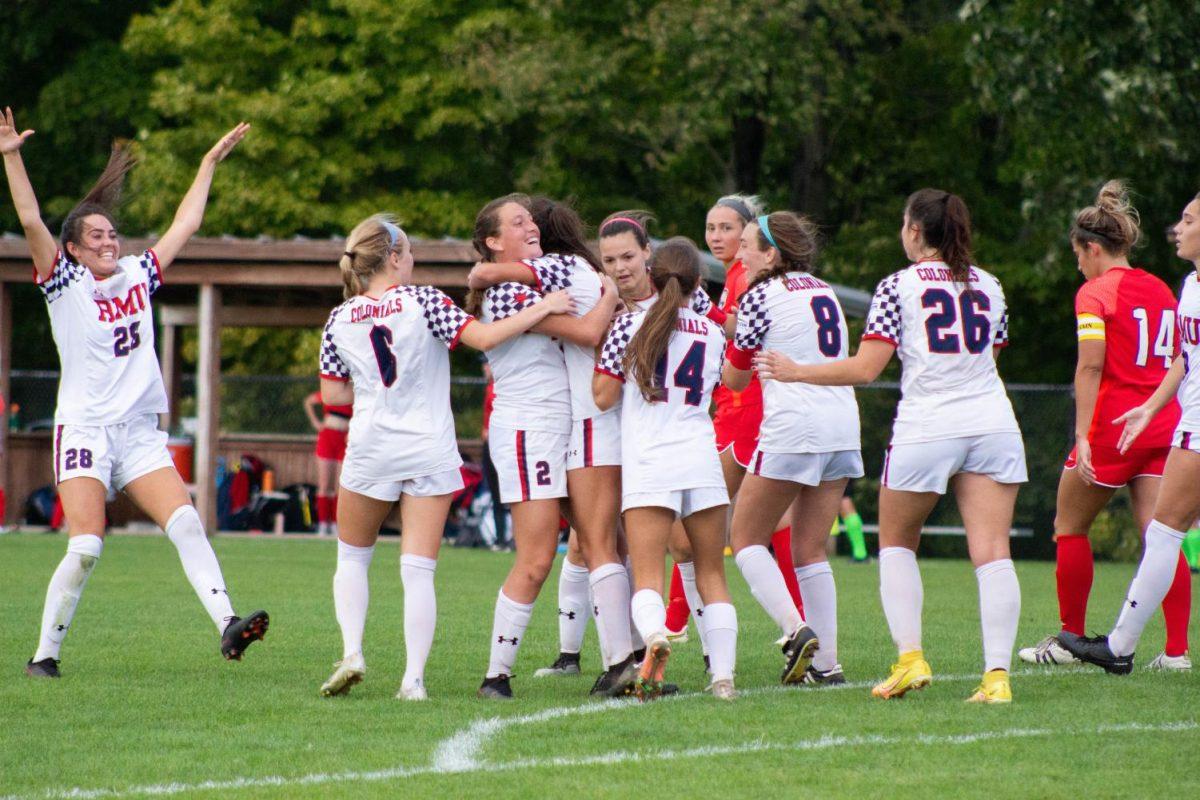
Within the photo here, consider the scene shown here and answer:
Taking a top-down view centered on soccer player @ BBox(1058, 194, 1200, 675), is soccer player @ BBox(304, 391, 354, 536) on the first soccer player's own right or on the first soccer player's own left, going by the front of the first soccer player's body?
on the first soccer player's own right

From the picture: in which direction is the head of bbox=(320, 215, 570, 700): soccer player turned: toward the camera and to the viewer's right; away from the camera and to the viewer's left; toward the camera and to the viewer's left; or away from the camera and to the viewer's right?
away from the camera and to the viewer's right

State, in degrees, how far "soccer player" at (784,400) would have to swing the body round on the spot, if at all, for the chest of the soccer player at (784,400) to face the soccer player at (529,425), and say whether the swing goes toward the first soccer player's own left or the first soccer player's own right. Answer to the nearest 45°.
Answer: approximately 45° to the first soccer player's own left

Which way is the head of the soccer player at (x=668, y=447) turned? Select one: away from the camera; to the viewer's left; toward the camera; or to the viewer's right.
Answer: away from the camera

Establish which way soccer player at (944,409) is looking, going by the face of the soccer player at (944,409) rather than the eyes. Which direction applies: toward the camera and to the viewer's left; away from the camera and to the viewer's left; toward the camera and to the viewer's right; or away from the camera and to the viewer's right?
away from the camera and to the viewer's left

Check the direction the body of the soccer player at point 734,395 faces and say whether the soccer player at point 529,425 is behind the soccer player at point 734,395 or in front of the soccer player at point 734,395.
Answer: in front

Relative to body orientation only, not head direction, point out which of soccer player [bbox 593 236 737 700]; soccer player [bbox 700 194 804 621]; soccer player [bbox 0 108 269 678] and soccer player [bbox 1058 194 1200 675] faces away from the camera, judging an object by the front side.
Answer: soccer player [bbox 593 236 737 700]

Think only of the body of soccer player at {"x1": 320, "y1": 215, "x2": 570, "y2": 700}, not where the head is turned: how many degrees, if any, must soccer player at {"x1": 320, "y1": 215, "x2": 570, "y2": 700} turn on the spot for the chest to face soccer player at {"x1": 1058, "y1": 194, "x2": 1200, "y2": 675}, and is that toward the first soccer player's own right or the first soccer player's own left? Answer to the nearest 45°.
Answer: approximately 45° to the first soccer player's own right

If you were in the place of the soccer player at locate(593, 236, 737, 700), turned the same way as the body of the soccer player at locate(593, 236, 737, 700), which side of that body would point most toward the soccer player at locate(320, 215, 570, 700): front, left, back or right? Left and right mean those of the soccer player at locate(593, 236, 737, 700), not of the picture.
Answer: left

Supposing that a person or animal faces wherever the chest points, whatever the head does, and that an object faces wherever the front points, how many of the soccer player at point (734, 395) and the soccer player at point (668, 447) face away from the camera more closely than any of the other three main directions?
1

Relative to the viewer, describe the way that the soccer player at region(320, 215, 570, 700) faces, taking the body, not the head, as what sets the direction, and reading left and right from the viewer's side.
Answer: facing away from the viewer and to the right of the viewer

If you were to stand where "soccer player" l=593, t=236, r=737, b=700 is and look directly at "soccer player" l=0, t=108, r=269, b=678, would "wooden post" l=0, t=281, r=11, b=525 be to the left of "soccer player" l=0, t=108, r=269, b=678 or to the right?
right

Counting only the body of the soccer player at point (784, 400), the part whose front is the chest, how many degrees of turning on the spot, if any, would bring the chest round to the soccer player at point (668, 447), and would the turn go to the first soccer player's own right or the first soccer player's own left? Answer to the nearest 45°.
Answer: approximately 90° to the first soccer player's own left

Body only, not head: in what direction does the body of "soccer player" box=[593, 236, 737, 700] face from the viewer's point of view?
away from the camera
